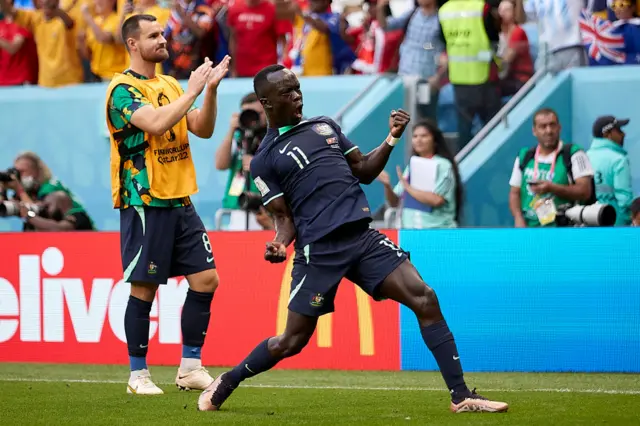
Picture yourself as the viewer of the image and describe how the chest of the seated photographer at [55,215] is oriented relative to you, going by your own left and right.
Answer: facing to the left of the viewer

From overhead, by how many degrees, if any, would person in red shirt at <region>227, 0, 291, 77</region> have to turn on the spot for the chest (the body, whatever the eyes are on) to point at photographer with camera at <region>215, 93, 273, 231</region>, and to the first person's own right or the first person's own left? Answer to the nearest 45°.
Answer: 0° — they already face them

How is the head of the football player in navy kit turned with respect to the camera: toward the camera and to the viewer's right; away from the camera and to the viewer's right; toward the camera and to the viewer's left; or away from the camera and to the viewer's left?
toward the camera and to the viewer's right

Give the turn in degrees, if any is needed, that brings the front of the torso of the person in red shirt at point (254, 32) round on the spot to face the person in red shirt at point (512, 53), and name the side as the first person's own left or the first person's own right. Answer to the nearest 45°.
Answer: approximately 45° to the first person's own left

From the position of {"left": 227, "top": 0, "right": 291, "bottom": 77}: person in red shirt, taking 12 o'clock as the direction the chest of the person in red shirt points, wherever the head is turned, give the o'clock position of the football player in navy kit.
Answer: The football player in navy kit is roughly at 12 o'clock from the person in red shirt.

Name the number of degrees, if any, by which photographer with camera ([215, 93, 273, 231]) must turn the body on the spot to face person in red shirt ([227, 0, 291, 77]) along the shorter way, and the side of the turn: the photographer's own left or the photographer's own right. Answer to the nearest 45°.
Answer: approximately 180°

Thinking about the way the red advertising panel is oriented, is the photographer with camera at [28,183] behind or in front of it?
behind

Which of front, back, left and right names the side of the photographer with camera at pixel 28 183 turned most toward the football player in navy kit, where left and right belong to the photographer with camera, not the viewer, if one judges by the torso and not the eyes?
left
